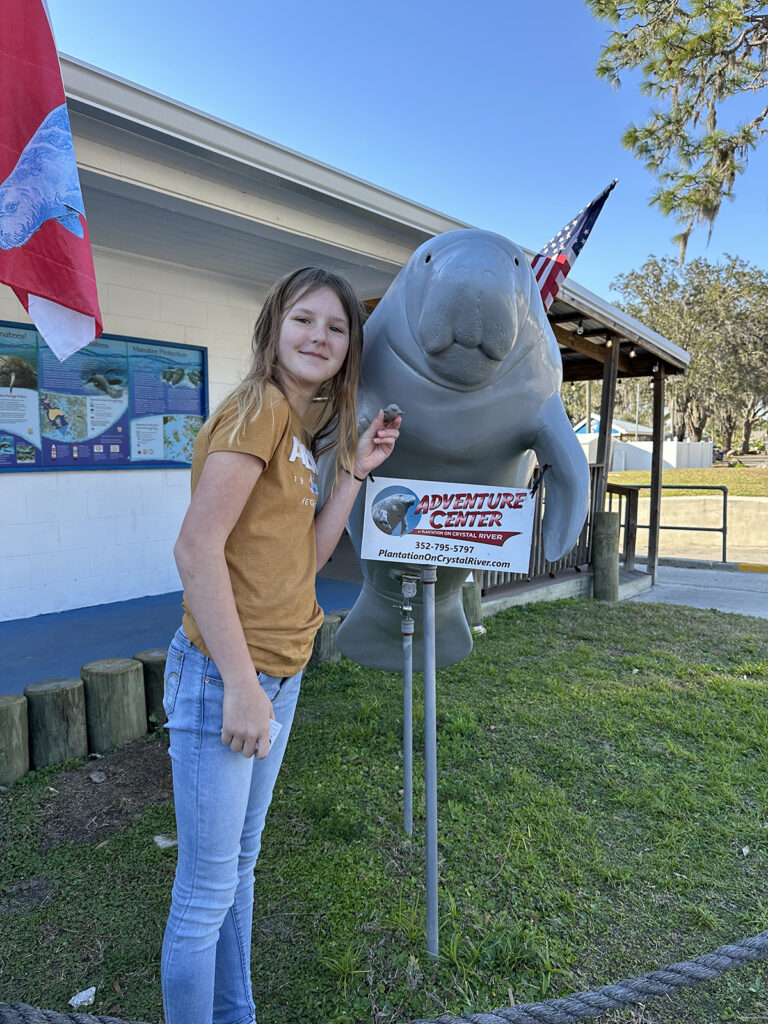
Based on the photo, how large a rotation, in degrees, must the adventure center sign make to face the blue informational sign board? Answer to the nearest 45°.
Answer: approximately 135° to its right

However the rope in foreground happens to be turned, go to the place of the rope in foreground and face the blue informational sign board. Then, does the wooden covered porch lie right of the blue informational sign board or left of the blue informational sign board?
right

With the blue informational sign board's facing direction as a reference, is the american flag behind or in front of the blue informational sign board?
in front

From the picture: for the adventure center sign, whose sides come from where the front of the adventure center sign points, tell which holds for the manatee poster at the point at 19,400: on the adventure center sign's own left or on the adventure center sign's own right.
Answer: on the adventure center sign's own right

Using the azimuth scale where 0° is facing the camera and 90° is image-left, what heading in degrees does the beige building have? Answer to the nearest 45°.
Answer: approximately 315°

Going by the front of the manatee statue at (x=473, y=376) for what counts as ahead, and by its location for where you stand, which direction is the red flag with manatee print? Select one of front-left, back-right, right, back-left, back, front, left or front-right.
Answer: right

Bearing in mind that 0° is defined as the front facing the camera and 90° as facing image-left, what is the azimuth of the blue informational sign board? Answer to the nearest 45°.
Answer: approximately 315°

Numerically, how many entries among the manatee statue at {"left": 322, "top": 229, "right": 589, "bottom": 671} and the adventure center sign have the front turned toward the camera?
2

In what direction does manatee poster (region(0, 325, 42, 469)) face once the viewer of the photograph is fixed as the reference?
facing the viewer and to the right of the viewer

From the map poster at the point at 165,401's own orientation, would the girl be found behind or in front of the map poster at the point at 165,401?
in front
